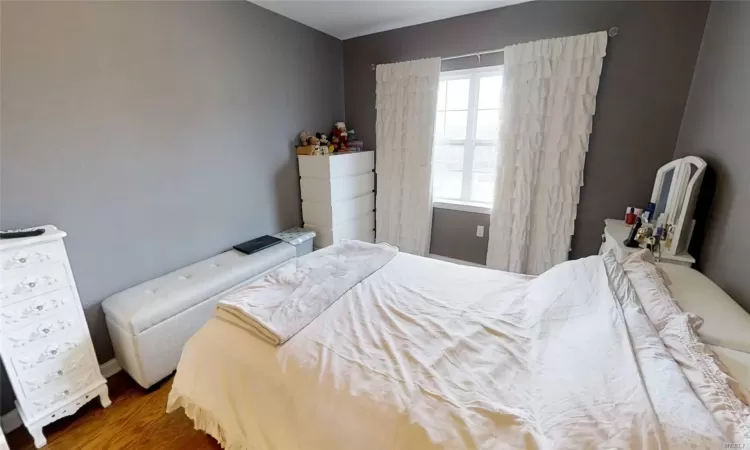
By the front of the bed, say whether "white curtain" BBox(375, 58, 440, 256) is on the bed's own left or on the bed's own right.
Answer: on the bed's own right

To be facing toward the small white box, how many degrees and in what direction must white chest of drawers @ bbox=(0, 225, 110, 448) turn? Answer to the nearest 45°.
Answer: approximately 45° to its left

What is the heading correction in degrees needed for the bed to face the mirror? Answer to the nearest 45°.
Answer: approximately 135° to its right

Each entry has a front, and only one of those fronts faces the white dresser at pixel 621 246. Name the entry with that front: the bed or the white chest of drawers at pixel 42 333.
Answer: the white chest of drawers

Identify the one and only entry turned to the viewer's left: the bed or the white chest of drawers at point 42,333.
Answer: the bed

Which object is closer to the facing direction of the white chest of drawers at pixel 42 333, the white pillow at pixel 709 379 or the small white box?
the white pillow

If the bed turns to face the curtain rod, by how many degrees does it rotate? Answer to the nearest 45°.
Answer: approximately 90° to its right

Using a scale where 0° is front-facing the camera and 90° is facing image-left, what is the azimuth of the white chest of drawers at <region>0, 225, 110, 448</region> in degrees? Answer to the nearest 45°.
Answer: approximately 315°

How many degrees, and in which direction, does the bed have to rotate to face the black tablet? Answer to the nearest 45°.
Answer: approximately 45° to its right

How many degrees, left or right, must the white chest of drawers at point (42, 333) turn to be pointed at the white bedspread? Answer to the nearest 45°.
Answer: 0° — it already faces it

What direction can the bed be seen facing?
to the viewer's left

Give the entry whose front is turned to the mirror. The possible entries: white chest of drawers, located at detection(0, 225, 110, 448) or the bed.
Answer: the white chest of drawers

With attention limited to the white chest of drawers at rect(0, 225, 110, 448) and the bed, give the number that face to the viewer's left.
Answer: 1
